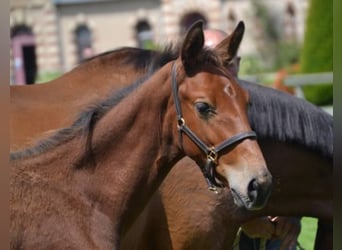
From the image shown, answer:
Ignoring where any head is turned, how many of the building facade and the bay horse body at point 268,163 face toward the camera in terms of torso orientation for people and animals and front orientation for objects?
1

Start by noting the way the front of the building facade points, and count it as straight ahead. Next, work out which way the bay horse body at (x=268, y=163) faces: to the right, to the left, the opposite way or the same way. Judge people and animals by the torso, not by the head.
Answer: to the left

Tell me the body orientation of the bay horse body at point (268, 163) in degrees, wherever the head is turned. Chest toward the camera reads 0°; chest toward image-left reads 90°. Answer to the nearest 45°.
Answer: approximately 270°

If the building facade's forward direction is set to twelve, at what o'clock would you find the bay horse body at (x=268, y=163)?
The bay horse body is roughly at 12 o'clock from the building facade.

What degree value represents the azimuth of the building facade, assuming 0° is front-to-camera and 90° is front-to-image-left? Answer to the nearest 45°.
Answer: approximately 0°

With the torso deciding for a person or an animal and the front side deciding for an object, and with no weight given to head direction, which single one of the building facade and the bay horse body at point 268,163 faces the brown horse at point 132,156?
the building facade

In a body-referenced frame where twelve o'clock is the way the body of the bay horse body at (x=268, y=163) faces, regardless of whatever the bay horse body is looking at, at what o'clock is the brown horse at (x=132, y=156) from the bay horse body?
The brown horse is roughly at 4 o'clock from the bay horse body.

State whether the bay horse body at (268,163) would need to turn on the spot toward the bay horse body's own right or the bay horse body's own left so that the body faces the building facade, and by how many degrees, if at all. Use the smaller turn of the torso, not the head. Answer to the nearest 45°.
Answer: approximately 90° to the bay horse body's own left
